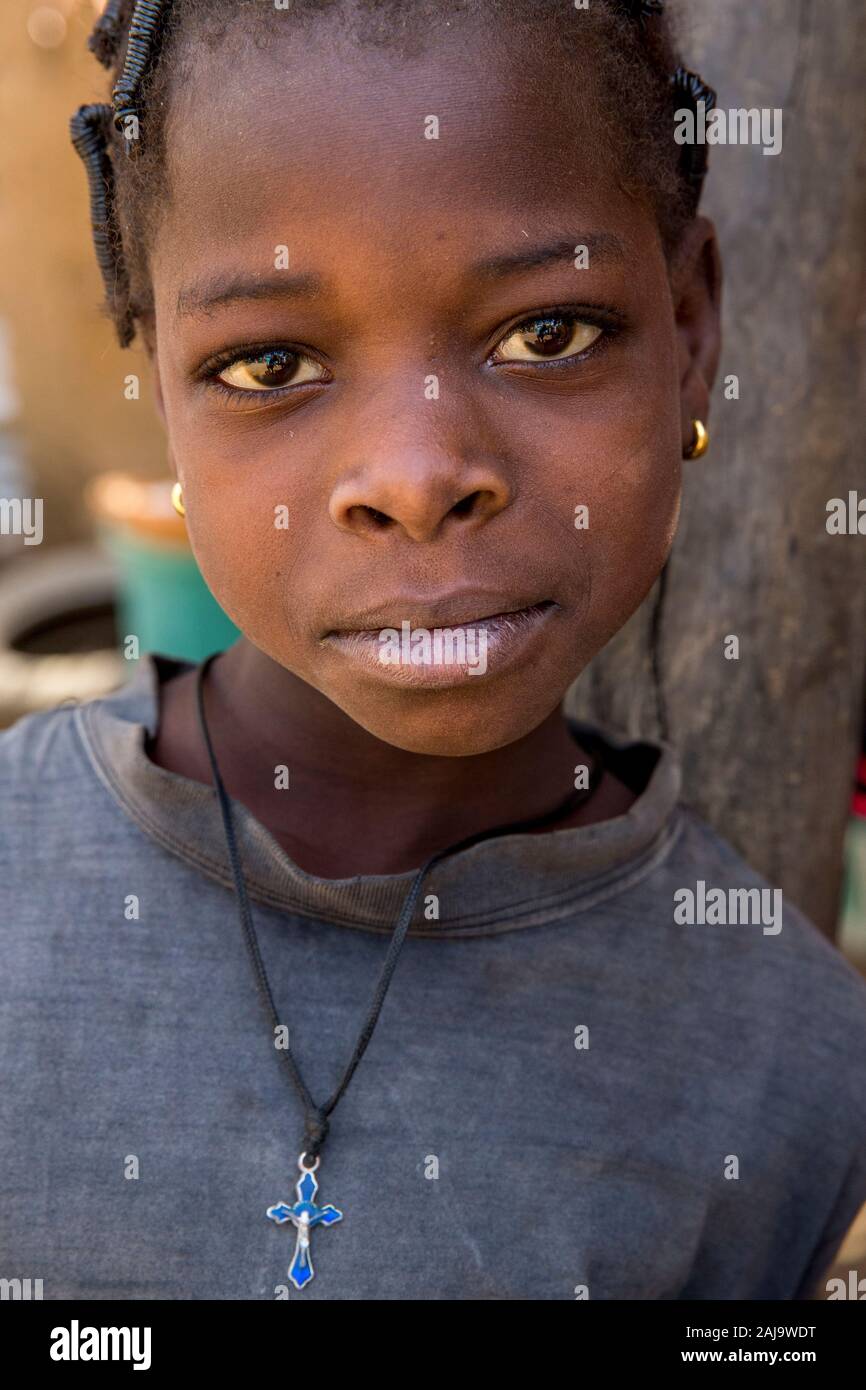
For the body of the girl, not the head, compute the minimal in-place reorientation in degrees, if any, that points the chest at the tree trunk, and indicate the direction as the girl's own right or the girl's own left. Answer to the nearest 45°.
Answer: approximately 135° to the girl's own left

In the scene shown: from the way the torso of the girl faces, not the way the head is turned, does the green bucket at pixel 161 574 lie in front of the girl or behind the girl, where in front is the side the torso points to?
behind

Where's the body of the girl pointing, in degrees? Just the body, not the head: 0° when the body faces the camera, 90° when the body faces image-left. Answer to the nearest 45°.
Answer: approximately 0°
